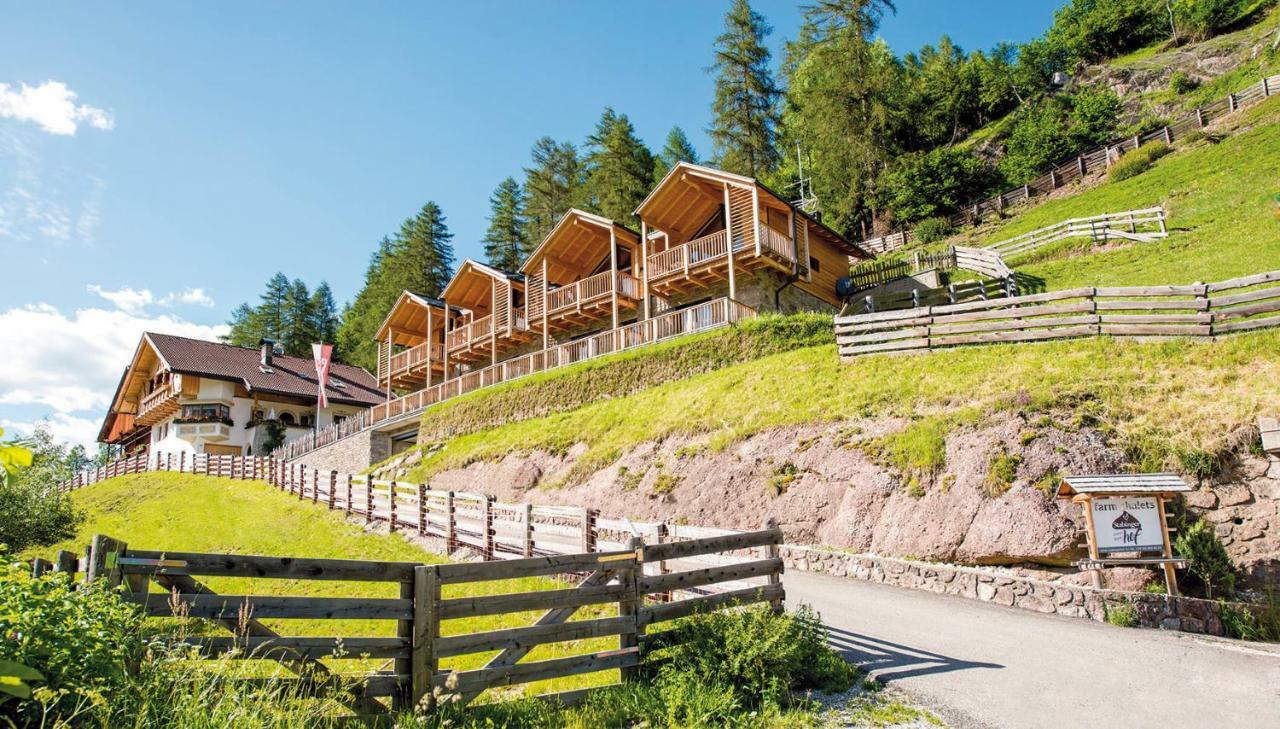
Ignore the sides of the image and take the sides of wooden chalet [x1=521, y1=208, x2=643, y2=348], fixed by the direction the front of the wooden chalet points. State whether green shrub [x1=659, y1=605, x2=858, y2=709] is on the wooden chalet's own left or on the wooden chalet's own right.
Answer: on the wooden chalet's own left

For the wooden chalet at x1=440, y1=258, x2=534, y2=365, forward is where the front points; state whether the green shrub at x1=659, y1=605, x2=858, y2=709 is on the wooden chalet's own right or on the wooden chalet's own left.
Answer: on the wooden chalet's own left

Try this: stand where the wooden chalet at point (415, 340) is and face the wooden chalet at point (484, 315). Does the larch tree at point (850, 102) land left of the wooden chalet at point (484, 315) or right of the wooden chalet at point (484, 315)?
left

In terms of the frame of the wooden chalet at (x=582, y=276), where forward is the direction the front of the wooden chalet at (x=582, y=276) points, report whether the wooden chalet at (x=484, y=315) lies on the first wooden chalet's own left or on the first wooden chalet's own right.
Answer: on the first wooden chalet's own right

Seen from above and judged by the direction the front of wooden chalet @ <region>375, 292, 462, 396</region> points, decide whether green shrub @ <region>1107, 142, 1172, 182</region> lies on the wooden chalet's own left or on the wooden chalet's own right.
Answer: on the wooden chalet's own left

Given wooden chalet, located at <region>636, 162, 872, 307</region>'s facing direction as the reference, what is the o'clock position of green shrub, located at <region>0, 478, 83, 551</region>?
The green shrub is roughly at 1 o'clock from the wooden chalet.

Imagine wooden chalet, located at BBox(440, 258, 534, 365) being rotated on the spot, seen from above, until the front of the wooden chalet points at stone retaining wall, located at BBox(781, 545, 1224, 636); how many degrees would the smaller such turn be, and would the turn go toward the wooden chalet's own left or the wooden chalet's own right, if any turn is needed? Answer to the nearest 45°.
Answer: approximately 45° to the wooden chalet's own left

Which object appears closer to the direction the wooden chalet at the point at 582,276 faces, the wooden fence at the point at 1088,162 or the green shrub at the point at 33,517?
the green shrub

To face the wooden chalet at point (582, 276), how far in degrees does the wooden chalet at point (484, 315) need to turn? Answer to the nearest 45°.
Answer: approximately 90° to its left
